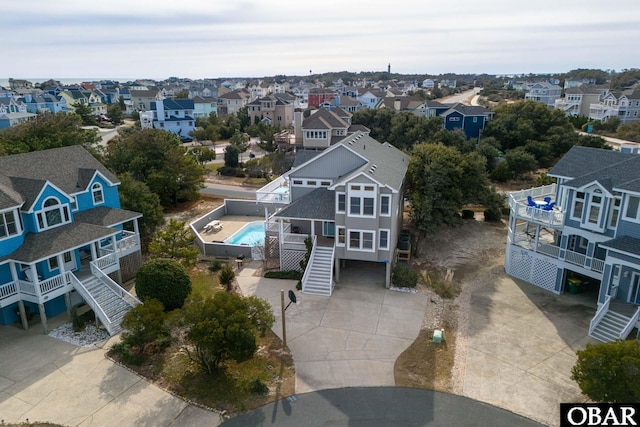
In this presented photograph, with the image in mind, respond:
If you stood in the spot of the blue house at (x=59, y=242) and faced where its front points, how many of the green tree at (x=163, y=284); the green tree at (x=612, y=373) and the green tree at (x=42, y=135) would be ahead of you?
2

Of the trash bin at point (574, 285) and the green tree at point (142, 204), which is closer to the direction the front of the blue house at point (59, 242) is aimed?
the trash bin

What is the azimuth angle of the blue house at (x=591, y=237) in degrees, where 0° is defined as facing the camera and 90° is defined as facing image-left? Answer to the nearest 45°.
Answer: approximately 45°

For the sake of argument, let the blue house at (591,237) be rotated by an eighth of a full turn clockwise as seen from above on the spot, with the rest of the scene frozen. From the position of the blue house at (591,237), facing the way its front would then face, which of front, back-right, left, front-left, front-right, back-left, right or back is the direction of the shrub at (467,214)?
front-right

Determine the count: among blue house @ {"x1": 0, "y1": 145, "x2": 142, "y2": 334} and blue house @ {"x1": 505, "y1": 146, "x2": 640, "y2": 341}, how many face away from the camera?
0

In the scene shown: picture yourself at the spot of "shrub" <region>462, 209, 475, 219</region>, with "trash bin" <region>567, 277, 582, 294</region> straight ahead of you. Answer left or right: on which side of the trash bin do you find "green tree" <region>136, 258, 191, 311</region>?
right

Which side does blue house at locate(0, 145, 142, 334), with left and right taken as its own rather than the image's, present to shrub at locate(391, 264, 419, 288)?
front

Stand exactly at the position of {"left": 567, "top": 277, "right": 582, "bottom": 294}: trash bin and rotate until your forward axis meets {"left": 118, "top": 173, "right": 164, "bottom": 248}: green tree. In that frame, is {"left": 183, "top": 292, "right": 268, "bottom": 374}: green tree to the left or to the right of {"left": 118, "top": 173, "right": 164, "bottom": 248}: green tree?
left

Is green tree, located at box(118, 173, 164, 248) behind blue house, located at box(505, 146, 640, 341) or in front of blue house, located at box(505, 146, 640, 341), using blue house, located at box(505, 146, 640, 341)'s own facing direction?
in front

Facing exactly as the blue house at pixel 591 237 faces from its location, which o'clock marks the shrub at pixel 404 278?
The shrub is roughly at 1 o'clock from the blue house.

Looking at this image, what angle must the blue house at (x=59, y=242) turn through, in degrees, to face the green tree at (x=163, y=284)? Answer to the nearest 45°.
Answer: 0° — it already faces it

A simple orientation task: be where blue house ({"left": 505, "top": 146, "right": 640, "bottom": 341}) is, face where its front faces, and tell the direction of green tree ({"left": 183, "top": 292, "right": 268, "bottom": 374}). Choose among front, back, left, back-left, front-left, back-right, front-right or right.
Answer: front
